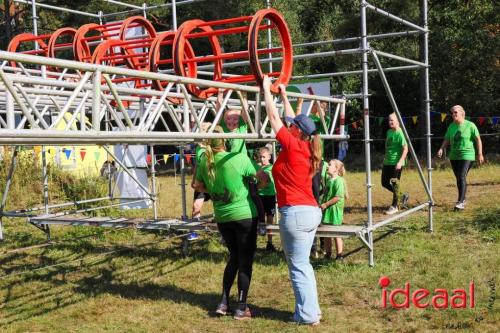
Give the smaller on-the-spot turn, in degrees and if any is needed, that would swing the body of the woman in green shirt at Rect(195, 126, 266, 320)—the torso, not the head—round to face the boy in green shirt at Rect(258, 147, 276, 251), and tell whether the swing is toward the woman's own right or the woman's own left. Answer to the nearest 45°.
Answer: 0° — they already face them

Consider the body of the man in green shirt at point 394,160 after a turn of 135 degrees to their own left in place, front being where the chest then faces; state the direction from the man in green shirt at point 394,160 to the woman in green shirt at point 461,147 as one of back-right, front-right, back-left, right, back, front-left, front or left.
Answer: front

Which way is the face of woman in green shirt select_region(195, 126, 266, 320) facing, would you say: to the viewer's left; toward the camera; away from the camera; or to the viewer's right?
away from the camera

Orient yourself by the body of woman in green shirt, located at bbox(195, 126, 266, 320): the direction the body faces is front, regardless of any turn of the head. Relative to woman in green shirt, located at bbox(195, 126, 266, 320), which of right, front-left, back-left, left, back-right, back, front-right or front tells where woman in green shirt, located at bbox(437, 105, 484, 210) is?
front-right

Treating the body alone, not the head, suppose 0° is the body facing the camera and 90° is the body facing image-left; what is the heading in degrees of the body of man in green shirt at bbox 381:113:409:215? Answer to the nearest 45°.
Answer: approximately 45°

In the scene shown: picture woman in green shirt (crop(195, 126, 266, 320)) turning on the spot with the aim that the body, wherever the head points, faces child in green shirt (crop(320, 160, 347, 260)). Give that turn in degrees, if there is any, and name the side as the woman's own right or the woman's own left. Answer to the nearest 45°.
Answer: approximately 45° to the woman's own right

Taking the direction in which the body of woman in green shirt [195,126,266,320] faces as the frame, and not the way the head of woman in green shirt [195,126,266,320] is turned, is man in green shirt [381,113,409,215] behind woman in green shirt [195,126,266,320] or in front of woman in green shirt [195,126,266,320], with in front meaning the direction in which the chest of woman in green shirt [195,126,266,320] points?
in front

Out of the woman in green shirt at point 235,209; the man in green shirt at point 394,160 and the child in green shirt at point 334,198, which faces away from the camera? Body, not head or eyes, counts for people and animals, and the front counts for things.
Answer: the woman in green shirt at point 235,209

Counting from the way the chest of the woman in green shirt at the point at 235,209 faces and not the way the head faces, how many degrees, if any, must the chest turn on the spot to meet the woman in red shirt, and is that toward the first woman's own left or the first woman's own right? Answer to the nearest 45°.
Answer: approximately 135° to the first woman's own right

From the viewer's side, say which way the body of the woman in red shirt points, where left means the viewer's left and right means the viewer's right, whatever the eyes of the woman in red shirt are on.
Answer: facing away from the viewer and to the left of the viewer

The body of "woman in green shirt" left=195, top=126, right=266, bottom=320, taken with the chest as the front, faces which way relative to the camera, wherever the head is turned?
away from the camera

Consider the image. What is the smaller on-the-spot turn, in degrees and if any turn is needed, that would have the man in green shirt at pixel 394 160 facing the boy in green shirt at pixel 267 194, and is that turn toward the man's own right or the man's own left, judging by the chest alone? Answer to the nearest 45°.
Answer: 0° — they already face them
